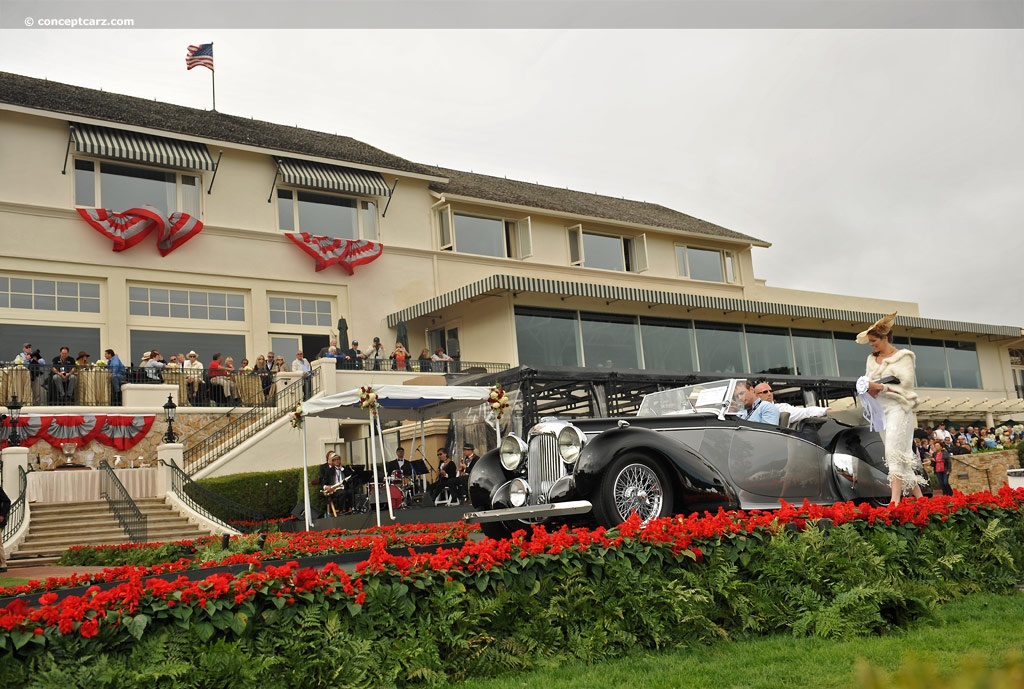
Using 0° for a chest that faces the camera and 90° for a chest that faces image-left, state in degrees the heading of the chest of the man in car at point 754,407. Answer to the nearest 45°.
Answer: approximately 45°

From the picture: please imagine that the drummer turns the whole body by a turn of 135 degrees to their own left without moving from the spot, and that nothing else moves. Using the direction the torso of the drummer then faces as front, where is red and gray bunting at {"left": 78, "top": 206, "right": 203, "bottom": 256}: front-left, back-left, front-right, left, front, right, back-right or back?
left

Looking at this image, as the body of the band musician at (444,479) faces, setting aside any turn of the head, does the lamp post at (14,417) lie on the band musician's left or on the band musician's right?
on the band musician's right

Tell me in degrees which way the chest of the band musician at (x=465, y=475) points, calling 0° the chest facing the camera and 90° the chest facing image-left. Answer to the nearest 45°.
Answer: approximately 45°

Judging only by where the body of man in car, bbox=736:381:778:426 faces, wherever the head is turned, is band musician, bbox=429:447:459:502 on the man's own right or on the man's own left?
on the man's own right

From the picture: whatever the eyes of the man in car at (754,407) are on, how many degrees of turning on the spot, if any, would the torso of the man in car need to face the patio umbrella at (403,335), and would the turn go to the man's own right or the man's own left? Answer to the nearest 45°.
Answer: approximately 90° to the man's own right

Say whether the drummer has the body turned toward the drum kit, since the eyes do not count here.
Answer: yes

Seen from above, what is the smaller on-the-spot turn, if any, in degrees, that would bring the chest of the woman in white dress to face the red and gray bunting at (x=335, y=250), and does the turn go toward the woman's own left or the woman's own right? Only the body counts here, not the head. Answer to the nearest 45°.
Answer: approximately 90° to the woman's own right

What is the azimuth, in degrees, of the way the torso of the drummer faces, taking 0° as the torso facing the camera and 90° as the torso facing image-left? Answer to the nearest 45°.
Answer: approximately 0°

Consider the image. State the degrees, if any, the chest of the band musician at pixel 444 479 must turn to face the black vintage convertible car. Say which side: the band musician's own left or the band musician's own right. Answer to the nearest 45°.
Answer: approximately 45° to the band musician's own left

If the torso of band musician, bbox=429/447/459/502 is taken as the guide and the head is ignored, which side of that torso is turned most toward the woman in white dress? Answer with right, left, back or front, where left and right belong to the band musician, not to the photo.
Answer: left

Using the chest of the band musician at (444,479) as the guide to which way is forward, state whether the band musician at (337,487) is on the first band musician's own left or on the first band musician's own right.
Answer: on the first band musician's own right
